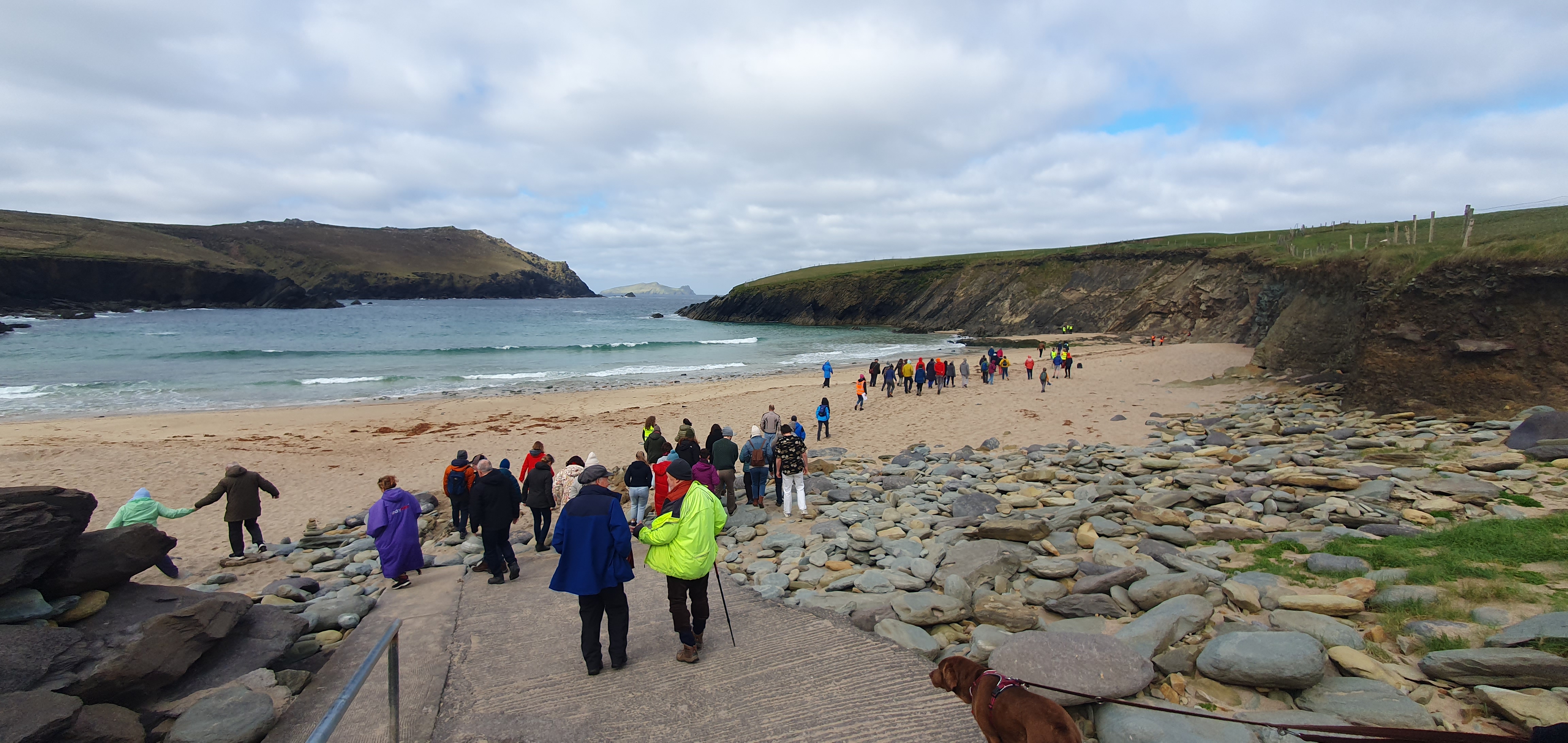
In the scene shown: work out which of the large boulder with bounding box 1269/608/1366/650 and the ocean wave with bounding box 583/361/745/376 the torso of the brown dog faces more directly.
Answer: the ocean wave

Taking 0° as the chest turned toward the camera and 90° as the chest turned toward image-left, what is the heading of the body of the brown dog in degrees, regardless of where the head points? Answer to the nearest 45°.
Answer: approximately 135°

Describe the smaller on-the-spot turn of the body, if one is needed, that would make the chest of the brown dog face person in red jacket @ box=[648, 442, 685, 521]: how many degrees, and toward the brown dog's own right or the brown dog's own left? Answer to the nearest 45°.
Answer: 0° — it already faces them

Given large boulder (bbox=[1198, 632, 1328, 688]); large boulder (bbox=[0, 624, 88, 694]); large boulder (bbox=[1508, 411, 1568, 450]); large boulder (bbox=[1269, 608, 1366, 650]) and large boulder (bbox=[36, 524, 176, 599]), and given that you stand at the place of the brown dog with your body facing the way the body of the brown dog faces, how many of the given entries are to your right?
3

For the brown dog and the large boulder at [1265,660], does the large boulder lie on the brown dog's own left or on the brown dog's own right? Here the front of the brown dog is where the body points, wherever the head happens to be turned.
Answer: on the brown dog's own right

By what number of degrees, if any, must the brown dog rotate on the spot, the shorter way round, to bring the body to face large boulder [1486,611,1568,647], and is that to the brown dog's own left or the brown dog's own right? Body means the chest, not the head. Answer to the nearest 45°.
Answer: approximately 90° to the brown dog's own right

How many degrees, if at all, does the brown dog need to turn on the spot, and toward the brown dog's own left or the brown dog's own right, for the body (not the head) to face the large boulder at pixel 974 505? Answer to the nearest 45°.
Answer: approximately 45° to the brown dog's own right

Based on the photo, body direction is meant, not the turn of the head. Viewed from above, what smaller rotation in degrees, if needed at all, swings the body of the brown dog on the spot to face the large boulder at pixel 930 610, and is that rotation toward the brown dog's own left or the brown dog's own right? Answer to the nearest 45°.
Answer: approximately 45° to the brown dog's own right

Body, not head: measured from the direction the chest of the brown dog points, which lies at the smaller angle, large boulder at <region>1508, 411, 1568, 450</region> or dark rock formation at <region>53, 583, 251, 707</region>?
the dark rock formation

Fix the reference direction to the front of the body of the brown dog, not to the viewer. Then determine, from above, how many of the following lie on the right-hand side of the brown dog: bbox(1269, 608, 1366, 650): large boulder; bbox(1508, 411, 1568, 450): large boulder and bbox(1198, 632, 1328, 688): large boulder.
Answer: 3

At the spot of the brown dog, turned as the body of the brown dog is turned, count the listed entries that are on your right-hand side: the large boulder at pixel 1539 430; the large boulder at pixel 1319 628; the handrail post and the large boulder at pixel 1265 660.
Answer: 3

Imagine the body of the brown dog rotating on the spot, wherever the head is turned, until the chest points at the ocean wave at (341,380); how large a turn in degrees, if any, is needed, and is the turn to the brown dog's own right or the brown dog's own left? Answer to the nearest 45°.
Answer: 0° — it already faces it

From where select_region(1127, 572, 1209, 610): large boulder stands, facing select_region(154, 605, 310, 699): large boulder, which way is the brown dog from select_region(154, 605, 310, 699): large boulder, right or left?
left

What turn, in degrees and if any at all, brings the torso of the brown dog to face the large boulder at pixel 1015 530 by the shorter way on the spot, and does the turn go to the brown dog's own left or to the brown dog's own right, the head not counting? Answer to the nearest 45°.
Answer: approximately 45° to the brown dog's own right

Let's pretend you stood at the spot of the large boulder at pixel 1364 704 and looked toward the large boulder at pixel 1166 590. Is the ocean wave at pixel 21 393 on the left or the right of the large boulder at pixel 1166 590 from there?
left
